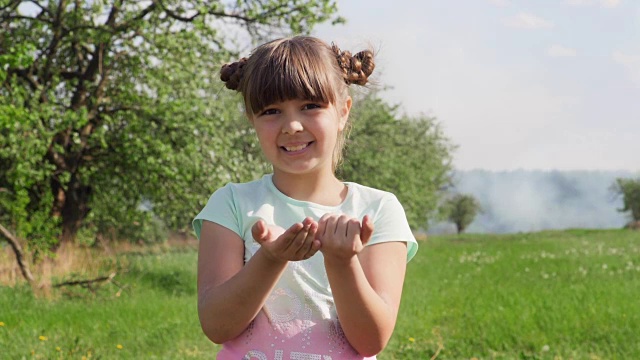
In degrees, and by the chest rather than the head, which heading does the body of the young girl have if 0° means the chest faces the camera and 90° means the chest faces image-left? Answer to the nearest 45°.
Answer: approximately 0°

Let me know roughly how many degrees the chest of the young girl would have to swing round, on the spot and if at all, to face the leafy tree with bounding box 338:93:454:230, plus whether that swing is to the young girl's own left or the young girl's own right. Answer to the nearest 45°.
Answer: approximately 180°

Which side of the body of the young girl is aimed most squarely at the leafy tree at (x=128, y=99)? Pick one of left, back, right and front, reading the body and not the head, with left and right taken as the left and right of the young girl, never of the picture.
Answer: back

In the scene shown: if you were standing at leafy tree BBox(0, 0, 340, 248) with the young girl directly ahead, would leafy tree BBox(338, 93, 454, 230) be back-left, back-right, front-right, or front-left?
back-left
